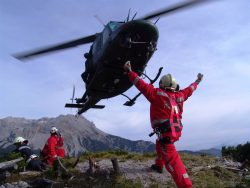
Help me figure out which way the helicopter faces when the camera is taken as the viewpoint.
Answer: facing the viewer and to the right of the viewer
